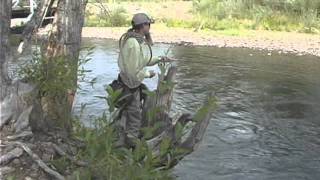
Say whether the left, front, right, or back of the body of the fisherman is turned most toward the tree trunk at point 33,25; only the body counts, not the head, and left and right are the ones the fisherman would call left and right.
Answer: back

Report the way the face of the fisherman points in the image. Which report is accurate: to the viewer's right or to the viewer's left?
to the viewer's right

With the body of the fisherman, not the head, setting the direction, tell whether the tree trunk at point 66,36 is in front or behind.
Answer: behind

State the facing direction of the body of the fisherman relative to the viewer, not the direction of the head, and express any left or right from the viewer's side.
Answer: facing to the right of the viewer
